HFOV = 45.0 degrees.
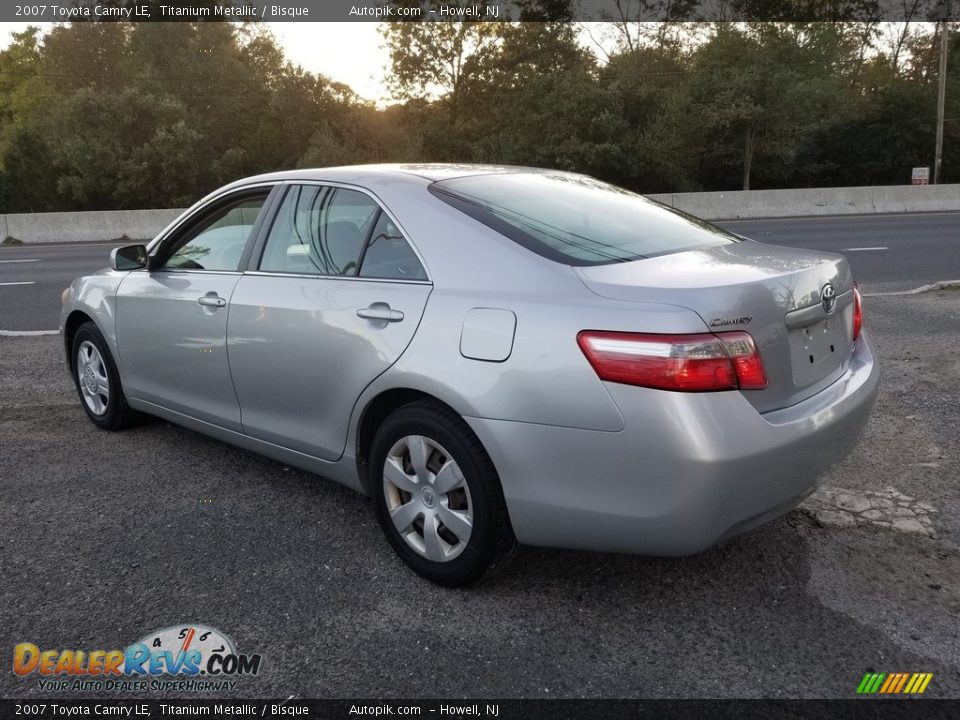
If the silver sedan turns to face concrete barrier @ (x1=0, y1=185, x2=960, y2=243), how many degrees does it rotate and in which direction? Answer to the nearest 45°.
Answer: approximately 45° to its right

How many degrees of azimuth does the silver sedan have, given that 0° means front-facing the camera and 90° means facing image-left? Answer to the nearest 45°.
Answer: approximately 135°
